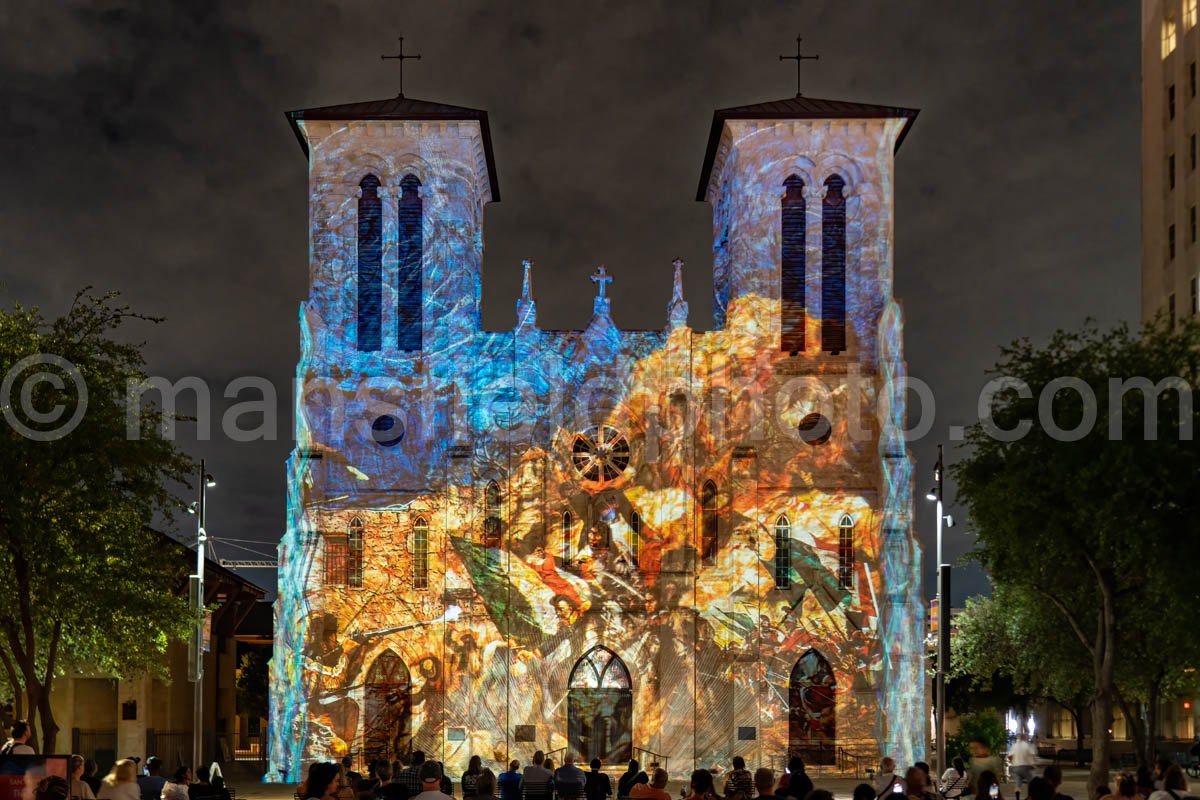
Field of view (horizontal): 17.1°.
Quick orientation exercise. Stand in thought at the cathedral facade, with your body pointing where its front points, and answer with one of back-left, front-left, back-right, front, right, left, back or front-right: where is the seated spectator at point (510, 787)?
front

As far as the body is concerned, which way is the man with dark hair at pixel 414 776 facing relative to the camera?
away from the camera

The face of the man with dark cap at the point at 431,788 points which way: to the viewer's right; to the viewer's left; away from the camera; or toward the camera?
away from the camera

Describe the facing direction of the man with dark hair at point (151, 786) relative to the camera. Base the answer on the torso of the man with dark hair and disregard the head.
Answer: away from the camera

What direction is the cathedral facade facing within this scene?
toward the camera

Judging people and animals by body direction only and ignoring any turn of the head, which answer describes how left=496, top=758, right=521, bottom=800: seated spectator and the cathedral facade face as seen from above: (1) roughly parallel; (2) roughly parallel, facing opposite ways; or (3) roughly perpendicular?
roughly parallel, facing opposite ways

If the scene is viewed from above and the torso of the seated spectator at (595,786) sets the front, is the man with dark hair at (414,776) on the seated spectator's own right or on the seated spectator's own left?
on the seated spectator's own left

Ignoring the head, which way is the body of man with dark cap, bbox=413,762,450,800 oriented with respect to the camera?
away from the camera

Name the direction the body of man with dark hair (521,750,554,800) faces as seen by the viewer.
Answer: away from the camera

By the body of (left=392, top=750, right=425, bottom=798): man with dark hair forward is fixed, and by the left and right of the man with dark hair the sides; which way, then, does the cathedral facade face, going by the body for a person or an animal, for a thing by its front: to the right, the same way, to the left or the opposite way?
the opposite way

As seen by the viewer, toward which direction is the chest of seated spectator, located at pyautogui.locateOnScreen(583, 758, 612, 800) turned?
away from the camera

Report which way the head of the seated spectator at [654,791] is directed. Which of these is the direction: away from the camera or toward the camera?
away from the camera

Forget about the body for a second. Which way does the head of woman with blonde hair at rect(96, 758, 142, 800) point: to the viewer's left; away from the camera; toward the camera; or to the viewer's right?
away from the camera

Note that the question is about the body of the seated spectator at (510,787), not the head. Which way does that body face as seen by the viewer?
away from the camera
